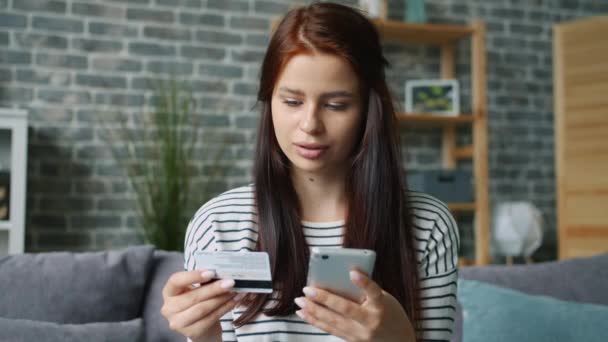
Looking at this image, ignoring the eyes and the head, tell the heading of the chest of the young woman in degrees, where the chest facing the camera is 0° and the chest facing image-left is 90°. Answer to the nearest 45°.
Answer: approximately 0°

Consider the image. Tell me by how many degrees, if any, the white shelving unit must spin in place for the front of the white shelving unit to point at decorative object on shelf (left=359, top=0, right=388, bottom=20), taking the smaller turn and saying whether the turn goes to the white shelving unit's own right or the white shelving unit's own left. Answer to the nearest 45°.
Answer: approximately 90° to the white shelving unit's own left

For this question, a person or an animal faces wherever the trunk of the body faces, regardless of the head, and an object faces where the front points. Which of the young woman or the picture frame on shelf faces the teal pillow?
the picture frame on shelf

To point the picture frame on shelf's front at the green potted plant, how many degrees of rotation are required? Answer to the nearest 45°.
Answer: approximately 45° to its right

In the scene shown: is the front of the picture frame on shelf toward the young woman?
yes

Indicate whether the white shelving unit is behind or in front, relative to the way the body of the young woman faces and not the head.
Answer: behind

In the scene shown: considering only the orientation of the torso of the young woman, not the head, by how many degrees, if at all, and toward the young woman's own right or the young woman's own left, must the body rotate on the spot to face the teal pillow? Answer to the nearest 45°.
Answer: approximately 135° to the young woman's own left

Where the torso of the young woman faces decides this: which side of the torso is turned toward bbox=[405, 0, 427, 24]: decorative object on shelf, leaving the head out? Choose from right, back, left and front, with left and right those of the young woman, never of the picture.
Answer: back

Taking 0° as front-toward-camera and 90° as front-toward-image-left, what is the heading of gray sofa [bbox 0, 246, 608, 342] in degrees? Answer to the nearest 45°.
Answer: approximately 0°

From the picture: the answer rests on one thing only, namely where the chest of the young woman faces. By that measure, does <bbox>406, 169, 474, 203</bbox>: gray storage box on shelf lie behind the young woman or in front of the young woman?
behind
